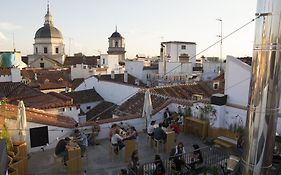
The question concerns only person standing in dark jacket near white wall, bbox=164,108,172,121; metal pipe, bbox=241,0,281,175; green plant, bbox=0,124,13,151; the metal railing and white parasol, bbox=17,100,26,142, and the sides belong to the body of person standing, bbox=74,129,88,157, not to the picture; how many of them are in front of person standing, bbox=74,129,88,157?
2

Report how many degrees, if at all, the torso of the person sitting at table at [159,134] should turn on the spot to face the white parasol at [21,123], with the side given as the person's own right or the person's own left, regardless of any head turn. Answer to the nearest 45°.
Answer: approximately 135° to the person's own left

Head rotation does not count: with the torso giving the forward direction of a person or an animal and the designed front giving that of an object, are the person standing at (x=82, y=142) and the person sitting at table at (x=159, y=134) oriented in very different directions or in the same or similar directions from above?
very different directions

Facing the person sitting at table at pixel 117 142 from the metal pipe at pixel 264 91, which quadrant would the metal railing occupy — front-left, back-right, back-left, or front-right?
front-right

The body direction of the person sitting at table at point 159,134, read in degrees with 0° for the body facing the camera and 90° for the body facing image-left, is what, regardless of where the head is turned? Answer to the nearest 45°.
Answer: approximately 225°

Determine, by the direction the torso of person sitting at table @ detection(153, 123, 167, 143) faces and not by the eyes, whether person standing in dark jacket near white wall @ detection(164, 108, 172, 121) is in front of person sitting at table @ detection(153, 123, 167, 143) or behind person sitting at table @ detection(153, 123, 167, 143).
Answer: in front

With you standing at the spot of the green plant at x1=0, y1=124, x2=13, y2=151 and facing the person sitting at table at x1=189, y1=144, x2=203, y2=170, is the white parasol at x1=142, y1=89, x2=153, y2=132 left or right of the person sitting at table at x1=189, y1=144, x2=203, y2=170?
left

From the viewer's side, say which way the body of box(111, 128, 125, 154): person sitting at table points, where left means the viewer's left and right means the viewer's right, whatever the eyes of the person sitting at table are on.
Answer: facing away from the viewer and to the right of the viewer

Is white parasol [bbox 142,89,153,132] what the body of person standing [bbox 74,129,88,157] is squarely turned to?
no
